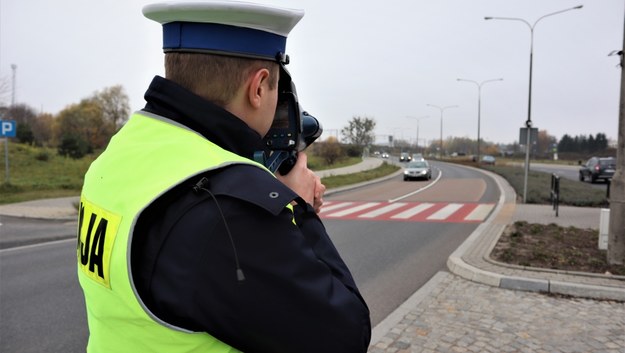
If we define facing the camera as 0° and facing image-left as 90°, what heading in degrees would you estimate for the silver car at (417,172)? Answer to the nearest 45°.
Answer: approximately 0°

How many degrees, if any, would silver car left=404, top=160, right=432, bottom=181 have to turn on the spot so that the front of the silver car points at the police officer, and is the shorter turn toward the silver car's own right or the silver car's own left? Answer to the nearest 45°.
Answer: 0° — it already faces them

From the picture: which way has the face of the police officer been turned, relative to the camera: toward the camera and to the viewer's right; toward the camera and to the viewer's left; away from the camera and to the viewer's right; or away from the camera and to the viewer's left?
away from the camera and to the viewer's right

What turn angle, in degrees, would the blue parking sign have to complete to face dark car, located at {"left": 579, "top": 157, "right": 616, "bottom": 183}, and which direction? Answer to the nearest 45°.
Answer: approximately 90° to its left

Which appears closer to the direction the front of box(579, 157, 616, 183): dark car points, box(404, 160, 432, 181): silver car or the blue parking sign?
the silver car

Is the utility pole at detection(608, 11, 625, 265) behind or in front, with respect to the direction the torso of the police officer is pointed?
in front

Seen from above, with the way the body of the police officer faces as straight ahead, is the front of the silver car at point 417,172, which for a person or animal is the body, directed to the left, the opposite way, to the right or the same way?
the opposite way

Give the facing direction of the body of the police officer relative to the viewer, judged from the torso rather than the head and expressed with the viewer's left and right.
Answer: facing away from the viewer and to the right of the viewer

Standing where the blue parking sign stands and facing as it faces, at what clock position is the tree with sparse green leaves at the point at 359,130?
The tree with sparse green leaves is roughly at 8 o'clock from the blue parking sign.

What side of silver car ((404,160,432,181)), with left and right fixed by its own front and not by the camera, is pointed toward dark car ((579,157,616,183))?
left

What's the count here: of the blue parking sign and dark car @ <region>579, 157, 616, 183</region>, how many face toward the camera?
1

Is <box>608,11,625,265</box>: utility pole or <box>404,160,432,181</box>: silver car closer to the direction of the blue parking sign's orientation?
the utility pole
